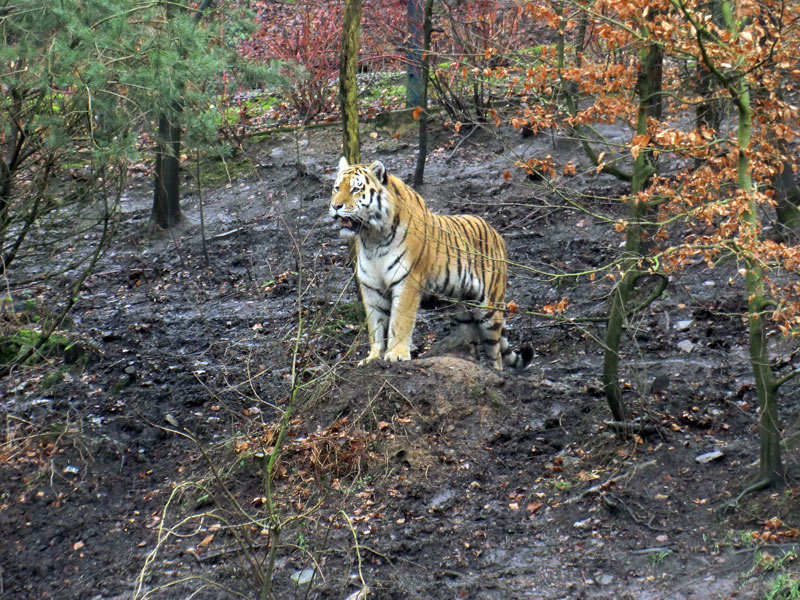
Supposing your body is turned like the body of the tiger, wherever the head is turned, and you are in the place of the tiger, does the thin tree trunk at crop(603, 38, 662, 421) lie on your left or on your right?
on your left

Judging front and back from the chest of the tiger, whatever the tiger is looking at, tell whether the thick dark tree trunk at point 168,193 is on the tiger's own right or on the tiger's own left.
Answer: on the tiger's own right

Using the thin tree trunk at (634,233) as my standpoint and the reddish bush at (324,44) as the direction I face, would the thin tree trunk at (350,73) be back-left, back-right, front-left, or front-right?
front-left

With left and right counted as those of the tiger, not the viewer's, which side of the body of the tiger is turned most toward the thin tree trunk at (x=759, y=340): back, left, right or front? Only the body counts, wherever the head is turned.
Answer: left

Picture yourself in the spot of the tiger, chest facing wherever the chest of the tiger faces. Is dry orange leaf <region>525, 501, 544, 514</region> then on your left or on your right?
on your left

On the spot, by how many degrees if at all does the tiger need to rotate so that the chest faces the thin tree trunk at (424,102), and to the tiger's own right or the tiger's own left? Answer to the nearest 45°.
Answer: approximately 135° to the tiger's own right

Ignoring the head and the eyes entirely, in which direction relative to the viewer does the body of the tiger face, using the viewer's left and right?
facing the viewer and to the left of the viewer

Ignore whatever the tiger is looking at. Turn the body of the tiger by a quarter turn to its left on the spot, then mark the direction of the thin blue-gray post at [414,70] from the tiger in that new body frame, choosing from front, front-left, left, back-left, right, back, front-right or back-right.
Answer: back-left

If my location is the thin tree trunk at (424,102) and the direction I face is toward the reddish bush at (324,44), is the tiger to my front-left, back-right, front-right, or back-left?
back-left

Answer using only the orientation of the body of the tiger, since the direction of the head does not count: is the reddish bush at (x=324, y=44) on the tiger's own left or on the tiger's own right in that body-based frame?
on the tiger's own right
